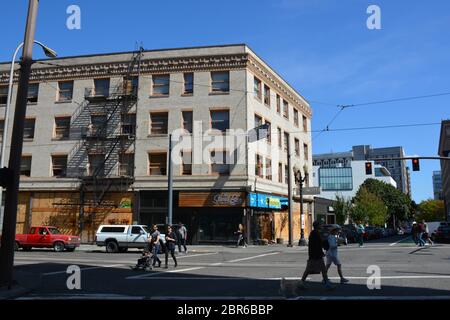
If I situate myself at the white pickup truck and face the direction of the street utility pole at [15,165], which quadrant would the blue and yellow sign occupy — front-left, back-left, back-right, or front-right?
back-left

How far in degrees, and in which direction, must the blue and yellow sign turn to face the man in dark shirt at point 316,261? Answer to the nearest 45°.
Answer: approximately 45° to its right

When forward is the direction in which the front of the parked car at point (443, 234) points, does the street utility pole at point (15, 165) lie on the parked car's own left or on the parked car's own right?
on the parked car's own left

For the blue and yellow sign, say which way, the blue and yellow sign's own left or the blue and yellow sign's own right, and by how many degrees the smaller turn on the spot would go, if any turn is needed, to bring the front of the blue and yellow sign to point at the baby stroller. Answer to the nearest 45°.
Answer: approximately 45° to the blue and yellow sign's own right

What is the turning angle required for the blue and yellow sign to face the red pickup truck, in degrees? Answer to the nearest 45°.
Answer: approximately 90° to its right

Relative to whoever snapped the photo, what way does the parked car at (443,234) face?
facing to the left of the viewer
